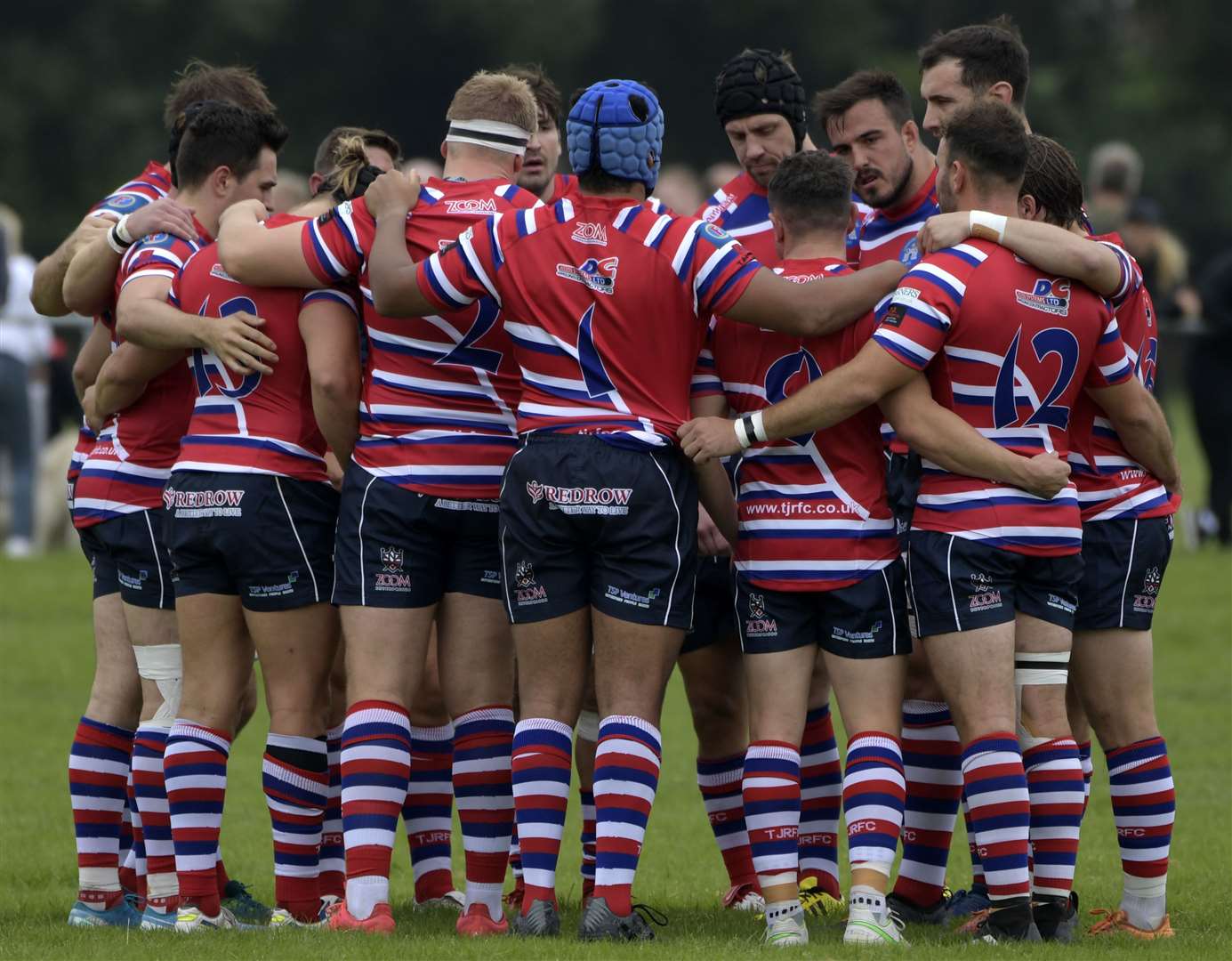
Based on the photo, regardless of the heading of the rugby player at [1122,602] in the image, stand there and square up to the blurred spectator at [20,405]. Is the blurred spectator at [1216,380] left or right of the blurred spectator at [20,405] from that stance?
right

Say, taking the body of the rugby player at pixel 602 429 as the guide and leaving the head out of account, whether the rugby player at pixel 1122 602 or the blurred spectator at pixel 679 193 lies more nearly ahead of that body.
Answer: the blurred spectator

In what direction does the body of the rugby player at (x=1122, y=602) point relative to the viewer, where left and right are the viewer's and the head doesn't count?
facing away from the viewer and to the left of the viewer

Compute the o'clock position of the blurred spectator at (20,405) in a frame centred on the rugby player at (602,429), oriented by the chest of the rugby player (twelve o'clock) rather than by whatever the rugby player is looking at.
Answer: The blurred spectator is roughly at 11 o'clock from the rugby player.

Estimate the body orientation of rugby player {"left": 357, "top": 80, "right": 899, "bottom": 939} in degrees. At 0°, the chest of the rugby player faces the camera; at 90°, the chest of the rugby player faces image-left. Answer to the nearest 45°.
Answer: approximately 180°

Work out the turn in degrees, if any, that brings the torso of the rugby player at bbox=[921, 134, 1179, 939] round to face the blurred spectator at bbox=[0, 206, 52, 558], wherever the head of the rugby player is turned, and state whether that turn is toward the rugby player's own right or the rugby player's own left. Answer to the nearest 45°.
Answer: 0° — they already face them

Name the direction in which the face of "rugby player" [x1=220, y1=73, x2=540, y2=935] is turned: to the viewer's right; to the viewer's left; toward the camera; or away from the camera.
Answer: away from the camera

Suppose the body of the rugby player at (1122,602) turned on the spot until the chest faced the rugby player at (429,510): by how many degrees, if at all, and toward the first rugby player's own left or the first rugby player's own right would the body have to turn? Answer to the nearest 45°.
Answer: approximately 45° to the first rugby player's own left

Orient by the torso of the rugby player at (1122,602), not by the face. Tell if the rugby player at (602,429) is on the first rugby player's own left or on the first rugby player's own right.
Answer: on the first rugby player's own left

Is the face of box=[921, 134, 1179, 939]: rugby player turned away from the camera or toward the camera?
away from the camera

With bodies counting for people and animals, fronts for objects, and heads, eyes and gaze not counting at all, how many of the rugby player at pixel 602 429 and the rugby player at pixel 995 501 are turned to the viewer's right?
0

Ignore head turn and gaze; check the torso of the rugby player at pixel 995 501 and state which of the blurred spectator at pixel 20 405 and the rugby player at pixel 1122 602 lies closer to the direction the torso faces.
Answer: the blurred spectator

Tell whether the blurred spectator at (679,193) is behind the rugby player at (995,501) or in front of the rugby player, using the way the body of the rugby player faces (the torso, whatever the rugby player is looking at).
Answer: in front

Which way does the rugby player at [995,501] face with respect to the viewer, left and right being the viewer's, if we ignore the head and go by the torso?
facing away from the viewer and to the left of the viewer

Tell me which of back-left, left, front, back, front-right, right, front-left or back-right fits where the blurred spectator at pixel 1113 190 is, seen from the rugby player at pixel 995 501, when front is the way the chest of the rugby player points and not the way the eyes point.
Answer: front-right
